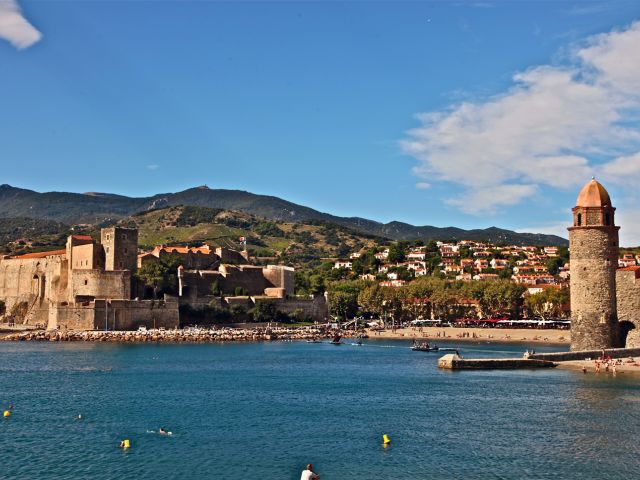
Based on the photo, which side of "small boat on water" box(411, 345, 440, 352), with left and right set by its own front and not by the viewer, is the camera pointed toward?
right

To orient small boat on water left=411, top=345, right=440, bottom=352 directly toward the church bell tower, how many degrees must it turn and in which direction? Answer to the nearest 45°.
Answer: approximately 45° to its right
